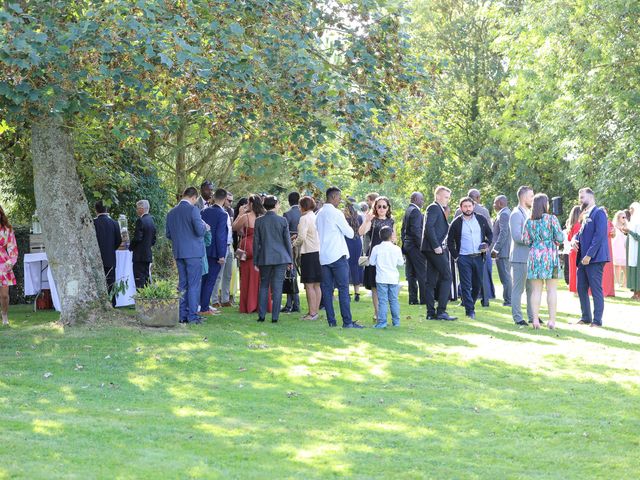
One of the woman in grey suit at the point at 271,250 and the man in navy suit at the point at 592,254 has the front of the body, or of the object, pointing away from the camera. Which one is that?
the woman in grey suit

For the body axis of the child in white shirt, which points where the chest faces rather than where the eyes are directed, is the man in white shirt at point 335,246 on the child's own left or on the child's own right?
on the child's own left

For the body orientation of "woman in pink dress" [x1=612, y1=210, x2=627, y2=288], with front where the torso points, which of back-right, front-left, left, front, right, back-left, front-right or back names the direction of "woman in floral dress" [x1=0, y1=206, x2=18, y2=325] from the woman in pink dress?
right

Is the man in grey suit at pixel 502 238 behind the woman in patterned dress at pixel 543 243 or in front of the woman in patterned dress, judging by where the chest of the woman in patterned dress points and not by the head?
in front

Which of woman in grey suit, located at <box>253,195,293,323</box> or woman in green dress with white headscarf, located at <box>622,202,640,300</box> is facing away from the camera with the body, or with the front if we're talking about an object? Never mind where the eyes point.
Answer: the woman in grey suit

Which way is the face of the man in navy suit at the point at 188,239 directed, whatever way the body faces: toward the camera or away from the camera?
away from the camera

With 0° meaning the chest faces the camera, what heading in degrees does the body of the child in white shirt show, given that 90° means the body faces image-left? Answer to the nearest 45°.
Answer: approximately 180°

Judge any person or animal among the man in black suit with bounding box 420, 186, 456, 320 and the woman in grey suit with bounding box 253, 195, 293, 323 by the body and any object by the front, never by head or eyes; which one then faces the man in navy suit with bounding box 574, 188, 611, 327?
the man in black suit

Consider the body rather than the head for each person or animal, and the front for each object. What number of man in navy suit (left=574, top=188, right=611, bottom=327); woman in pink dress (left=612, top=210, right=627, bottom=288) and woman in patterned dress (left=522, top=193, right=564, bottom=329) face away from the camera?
1

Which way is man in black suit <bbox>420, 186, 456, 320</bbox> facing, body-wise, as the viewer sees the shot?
to the viewer's right

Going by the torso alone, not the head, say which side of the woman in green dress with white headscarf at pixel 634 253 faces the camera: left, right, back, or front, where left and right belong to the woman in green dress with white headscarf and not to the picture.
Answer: left

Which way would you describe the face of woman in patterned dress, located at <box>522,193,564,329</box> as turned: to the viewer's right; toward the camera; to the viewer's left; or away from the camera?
away from the camera
